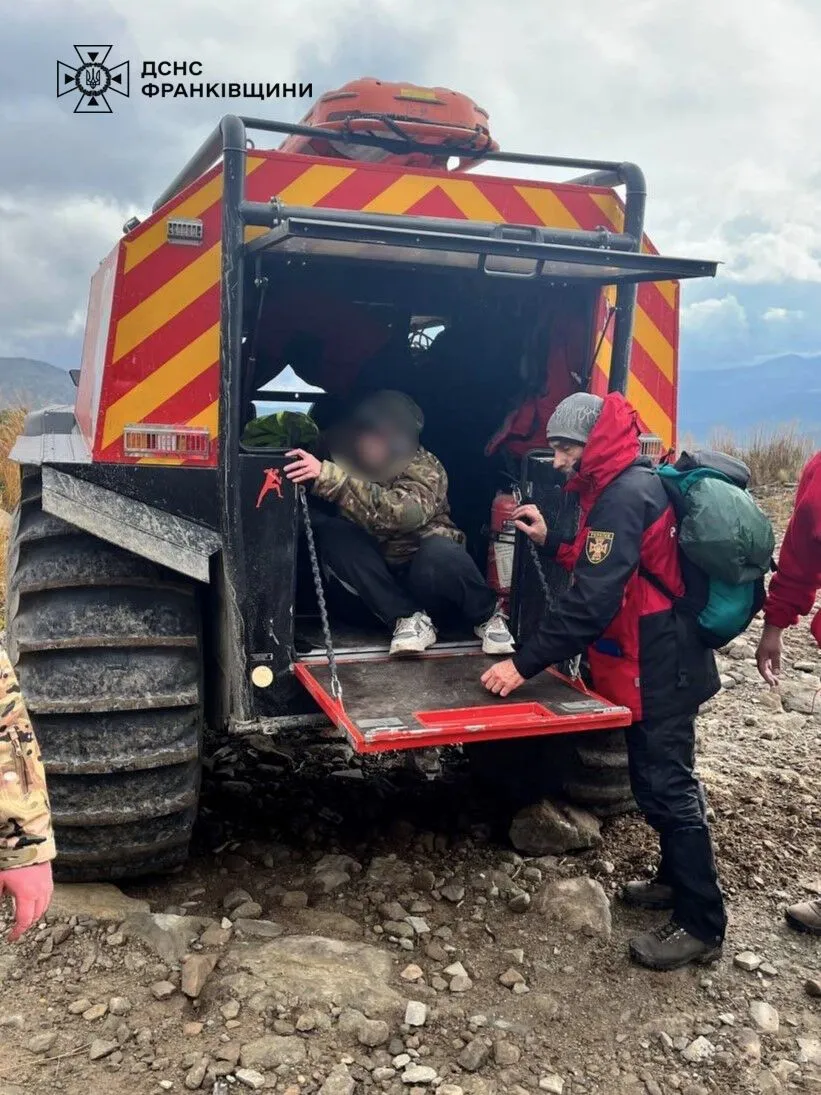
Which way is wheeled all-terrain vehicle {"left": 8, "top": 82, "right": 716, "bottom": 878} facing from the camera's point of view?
away from the camera

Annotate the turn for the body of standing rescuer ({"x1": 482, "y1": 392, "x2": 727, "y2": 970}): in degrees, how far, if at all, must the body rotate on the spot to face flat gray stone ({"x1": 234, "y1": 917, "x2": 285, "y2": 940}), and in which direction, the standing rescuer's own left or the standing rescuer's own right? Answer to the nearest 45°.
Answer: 0° — they already face it

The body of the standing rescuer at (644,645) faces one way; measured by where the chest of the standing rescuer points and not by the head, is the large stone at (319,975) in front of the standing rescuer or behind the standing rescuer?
in front

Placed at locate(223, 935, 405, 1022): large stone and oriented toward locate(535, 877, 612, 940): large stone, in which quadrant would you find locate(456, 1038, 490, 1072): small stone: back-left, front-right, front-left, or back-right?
front-right

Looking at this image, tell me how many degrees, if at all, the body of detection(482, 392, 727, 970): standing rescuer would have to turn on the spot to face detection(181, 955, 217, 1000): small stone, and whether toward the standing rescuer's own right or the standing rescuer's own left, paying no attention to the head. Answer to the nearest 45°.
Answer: approximately 45° to the standing rescuer's own left

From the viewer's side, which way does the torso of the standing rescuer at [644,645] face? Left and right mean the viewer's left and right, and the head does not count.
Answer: facing to the left of the viewer

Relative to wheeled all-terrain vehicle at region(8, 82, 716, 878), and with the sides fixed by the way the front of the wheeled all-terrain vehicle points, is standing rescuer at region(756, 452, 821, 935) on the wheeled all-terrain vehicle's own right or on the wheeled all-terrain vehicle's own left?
on the wheeled all-terrain vehicle's own right

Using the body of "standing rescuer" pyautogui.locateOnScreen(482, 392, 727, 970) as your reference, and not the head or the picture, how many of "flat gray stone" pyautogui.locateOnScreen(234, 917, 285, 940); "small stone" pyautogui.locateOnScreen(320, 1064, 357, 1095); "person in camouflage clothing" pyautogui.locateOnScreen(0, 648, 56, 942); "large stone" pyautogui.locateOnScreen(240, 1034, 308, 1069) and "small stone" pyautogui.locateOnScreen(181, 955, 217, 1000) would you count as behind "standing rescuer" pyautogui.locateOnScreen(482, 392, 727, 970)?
0

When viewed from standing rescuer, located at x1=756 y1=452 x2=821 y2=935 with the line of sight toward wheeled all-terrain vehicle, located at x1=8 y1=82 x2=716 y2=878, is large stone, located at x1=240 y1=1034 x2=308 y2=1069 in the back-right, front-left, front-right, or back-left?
front-left

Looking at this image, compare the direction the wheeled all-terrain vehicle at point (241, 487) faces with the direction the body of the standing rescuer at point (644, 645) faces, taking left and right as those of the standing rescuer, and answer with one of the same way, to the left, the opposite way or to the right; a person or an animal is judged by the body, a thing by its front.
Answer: to the right

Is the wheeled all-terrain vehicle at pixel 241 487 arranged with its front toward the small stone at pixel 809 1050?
no

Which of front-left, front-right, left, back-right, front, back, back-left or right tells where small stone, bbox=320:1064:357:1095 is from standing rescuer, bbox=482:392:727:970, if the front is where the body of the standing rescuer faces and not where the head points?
front-left

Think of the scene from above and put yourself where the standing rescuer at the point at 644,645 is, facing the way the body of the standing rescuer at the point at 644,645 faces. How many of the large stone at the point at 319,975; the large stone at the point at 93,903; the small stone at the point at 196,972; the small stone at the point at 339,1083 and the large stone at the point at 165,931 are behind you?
0

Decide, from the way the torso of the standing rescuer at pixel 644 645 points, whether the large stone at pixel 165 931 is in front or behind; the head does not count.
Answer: in front

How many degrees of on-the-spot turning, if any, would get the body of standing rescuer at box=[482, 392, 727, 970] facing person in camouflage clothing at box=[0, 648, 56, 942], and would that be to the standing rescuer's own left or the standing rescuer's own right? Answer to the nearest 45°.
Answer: approximately 45° to the standing rescuer's own left

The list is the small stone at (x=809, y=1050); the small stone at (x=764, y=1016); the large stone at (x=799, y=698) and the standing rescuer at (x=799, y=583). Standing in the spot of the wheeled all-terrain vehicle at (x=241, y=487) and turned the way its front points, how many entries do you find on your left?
0
